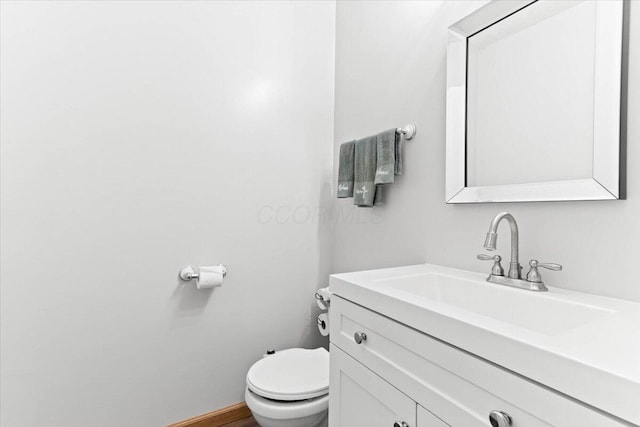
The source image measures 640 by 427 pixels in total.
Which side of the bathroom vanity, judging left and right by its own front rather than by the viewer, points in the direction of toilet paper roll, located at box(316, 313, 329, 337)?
right

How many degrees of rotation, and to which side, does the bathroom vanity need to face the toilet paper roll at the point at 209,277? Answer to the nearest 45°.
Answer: approximately 45° to its right

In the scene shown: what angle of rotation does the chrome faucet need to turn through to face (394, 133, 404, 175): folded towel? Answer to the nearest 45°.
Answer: approximately 90° to its right

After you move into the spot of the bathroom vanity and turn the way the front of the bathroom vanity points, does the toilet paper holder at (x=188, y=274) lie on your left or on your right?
on your right

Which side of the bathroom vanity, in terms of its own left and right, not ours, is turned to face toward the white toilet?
right

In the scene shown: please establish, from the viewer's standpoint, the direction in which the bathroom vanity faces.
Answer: facing the viewer and to the left of the viewer

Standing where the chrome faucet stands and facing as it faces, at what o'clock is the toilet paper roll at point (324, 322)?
The toilet paper roll is roughly at 2 o'clock from the chrome faucet.

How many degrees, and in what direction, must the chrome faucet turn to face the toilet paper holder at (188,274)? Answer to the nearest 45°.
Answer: approximately 45° to its right
